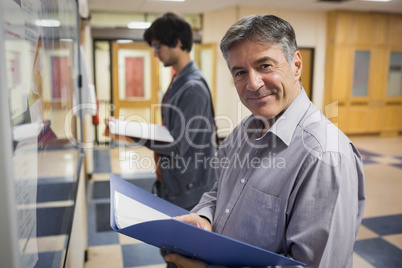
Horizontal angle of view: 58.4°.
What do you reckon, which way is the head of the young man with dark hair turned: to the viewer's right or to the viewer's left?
to the viewer's left

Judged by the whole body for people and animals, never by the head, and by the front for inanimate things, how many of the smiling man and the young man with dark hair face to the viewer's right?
0

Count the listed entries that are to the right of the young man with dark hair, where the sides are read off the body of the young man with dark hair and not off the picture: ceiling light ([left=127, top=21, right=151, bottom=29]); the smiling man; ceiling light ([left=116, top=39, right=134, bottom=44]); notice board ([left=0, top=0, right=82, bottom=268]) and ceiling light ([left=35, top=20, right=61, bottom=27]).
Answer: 2

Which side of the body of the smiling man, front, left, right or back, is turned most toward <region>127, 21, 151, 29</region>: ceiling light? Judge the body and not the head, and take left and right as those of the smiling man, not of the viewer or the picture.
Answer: right

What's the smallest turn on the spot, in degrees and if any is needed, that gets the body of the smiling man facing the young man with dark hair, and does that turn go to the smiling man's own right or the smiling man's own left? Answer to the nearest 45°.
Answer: approximately 90° to the smiling man's own right

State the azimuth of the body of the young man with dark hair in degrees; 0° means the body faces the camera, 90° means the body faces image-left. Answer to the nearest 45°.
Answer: approximately 90°

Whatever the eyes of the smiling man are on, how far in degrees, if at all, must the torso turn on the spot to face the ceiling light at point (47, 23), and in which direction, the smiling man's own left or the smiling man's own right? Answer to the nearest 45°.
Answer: approximately 45° to the smiling man's own right

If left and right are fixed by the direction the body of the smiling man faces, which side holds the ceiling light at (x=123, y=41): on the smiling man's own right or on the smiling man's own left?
on the smiling man's own right
